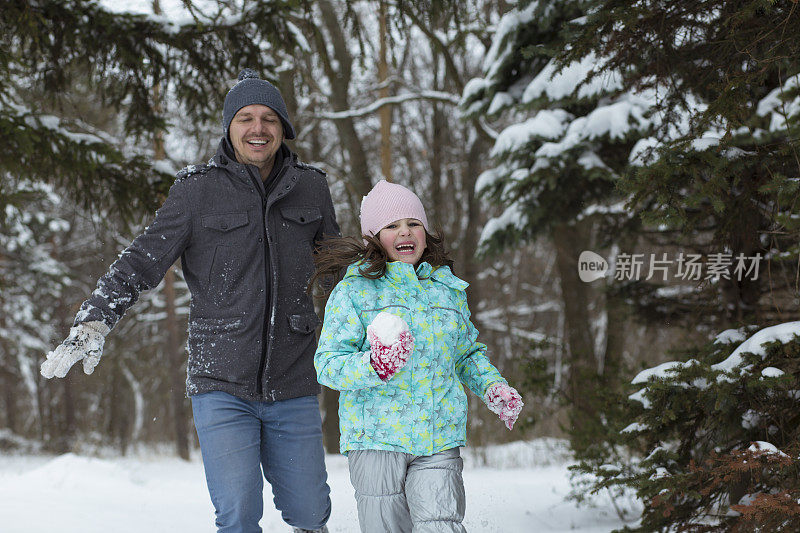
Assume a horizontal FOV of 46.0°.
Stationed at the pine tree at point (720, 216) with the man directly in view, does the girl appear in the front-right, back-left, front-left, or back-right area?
front-left

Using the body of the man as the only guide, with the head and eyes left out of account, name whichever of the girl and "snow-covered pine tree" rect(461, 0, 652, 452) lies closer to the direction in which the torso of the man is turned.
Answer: the girl

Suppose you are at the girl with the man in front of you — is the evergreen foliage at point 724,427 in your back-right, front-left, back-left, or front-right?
back-right

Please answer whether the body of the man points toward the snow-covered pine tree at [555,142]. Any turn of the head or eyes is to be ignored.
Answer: no

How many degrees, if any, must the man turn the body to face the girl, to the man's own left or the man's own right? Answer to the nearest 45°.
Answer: approximately 45° to the man's own left

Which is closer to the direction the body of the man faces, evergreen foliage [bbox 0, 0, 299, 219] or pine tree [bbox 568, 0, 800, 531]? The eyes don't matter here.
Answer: the pine tree

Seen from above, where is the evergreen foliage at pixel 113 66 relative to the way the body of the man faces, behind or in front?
behind

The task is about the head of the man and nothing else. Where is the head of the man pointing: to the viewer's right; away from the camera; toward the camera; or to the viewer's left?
toward the camera

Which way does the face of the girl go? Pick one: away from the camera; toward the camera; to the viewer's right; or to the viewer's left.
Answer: toward the camera

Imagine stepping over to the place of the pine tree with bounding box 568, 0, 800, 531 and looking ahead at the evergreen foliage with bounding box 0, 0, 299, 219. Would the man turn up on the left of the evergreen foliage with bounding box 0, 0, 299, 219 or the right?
left

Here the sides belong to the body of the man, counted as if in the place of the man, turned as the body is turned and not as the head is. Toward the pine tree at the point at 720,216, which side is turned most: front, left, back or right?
left

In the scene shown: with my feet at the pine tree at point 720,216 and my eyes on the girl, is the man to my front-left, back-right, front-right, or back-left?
front-right

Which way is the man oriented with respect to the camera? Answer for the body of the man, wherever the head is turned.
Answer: toward the camera

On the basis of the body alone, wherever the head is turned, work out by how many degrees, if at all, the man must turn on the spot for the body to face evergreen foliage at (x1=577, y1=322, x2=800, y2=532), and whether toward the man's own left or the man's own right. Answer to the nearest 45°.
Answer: approximately 90° to the man's own left
